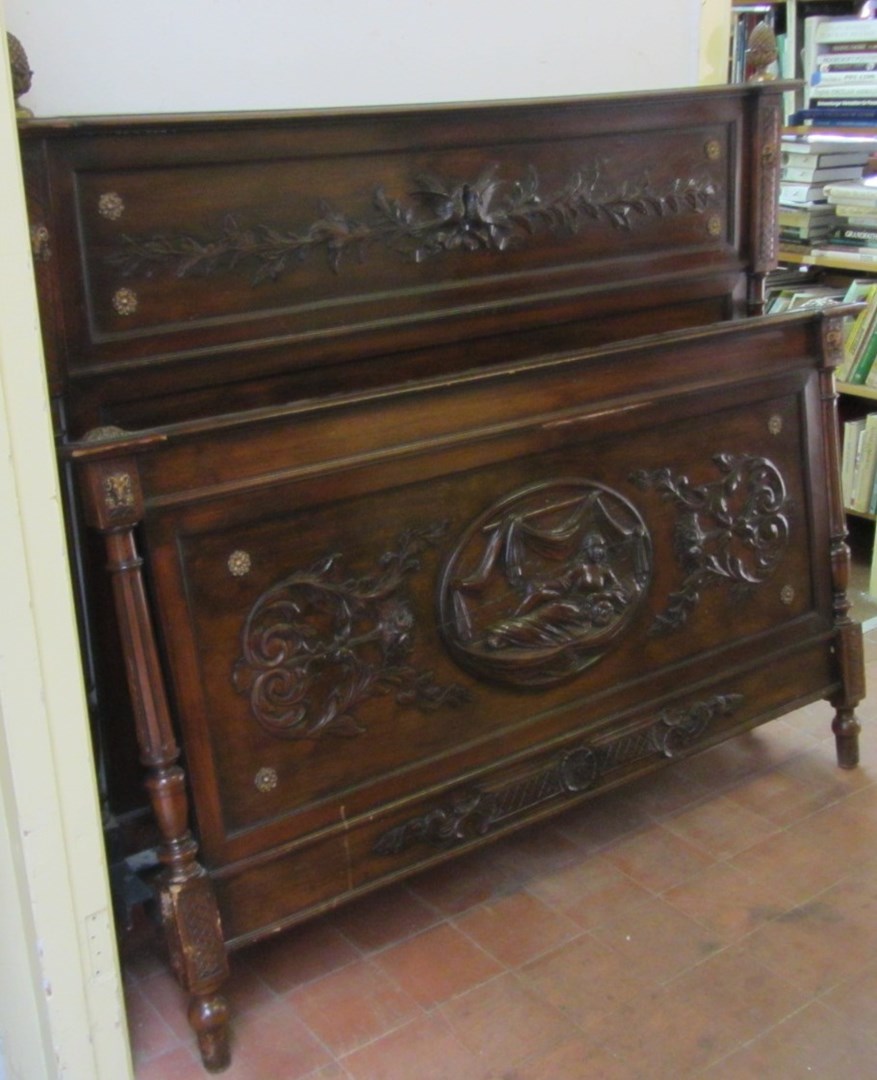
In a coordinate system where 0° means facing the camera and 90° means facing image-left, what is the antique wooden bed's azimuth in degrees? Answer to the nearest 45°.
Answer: approximately 315°

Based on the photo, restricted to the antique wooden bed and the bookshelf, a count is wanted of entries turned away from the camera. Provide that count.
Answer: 0

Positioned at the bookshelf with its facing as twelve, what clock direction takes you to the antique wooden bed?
The antique wooden bed is roughly at 11 o'clock from the bookshelf.

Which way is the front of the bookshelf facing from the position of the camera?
facing the viewer and to the left of the viewer

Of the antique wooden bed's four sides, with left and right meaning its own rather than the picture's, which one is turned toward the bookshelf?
left

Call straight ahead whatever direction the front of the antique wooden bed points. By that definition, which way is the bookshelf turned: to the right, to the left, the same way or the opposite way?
to the right
